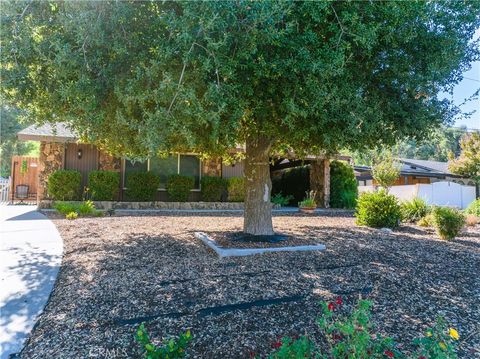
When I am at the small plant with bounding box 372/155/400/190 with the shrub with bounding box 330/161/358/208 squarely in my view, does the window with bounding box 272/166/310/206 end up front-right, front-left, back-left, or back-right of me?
front-right

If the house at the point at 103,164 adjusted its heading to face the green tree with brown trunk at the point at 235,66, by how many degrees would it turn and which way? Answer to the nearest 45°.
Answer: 0° — it already faces it

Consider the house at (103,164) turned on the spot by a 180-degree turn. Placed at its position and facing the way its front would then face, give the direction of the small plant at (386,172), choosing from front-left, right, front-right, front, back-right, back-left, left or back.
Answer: right

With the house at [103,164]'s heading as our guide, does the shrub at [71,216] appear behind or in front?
in front

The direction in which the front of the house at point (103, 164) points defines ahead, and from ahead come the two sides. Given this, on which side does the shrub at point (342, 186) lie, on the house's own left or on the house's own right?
on the house's own left

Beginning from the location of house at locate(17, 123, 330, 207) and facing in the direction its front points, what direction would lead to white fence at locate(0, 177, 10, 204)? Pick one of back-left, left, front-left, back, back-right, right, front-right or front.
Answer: back-right

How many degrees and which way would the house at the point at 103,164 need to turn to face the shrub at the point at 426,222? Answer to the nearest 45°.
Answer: approximately 45° to its left

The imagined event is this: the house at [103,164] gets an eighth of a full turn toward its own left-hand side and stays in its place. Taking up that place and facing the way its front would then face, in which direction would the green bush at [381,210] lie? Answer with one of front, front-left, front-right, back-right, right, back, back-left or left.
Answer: front

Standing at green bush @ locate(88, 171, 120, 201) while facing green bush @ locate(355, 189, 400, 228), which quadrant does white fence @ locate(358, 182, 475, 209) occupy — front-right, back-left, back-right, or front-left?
front-left

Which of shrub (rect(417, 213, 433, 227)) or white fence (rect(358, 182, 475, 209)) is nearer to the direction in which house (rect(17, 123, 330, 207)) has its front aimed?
the shrub

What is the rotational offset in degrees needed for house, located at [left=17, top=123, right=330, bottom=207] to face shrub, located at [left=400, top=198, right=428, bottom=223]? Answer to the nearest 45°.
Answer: approximately 45° to its left

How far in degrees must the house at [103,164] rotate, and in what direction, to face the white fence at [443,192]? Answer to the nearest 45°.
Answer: approximately 90° to its left

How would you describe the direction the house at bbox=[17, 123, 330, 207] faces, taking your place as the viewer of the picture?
facing the viewer

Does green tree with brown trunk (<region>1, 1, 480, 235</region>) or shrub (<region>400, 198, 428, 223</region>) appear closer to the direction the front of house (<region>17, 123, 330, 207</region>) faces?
the green tree with brown trunk

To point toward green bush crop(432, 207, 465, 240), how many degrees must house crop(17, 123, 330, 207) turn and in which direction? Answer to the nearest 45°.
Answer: approximately 45° to its left
